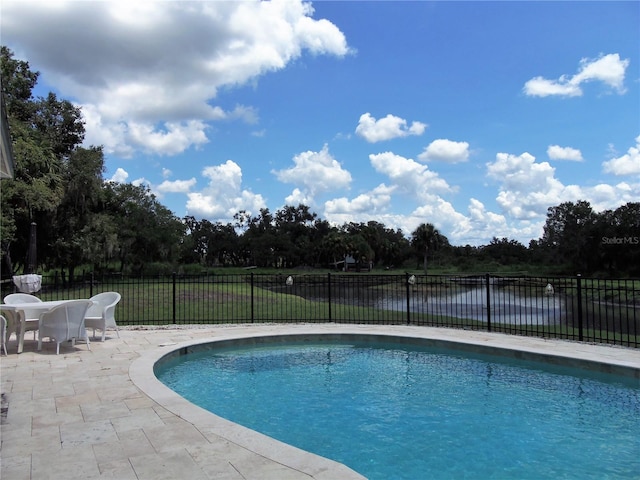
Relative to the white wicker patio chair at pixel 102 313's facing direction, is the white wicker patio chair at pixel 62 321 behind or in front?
in front

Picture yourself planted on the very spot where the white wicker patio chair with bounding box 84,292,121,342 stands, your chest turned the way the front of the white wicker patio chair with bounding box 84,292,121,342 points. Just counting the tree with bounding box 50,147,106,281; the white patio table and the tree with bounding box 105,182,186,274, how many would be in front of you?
1

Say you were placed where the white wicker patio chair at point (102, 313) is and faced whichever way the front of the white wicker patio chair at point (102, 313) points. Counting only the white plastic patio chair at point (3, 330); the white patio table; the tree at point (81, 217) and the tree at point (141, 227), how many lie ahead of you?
2

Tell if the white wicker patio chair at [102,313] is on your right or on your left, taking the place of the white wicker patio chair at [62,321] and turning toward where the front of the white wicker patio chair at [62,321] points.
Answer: on your right

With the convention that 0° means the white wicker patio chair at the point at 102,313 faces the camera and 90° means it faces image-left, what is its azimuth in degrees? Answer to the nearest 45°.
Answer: approximately 45°

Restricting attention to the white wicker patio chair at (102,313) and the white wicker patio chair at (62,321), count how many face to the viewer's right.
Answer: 0

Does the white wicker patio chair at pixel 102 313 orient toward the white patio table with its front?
yes

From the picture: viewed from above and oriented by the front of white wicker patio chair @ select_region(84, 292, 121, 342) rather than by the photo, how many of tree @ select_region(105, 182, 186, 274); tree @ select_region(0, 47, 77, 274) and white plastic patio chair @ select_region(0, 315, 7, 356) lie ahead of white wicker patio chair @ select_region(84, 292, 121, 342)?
1

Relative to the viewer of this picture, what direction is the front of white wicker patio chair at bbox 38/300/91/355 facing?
facing away from the viewer and to the left of the viewer

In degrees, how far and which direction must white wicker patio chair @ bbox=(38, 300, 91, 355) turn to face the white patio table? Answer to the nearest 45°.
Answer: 0° — it already faces it

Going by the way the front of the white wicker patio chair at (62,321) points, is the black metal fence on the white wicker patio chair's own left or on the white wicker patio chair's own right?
on the white wicker patio chair's own right

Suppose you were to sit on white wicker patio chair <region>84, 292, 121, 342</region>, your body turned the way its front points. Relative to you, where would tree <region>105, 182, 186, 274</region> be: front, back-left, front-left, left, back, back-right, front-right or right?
back-right

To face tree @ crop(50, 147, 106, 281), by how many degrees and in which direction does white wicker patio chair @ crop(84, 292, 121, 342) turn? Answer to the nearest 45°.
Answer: approximately 135° to its right

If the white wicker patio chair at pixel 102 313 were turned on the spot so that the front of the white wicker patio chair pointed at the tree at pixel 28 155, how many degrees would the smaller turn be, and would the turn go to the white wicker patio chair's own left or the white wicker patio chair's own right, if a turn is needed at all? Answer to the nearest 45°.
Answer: approximately 135° to the white wicker patio chair's own right

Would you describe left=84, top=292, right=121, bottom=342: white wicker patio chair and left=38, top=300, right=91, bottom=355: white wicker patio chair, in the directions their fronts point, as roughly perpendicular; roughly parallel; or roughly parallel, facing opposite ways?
roughly perpendicular

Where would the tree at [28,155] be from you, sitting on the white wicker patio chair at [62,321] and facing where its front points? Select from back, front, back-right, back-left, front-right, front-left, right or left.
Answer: front-right
